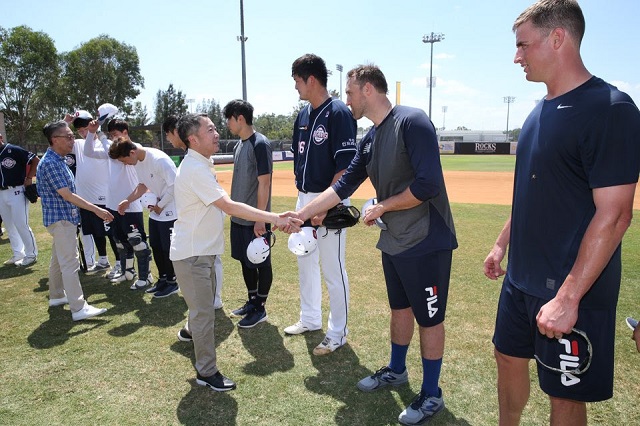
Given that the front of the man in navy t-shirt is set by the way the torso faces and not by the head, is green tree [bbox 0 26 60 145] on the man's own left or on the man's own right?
on the man's own right

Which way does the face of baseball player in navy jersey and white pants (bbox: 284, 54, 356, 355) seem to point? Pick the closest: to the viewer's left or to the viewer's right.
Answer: to the viewer's left

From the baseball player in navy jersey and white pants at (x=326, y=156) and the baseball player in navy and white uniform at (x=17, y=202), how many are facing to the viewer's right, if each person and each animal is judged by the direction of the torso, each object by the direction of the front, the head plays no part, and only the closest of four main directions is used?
0

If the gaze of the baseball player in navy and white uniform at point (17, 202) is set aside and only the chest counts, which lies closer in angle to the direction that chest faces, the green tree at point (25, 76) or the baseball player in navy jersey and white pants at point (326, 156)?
the baseball player in navy jersey and white pants

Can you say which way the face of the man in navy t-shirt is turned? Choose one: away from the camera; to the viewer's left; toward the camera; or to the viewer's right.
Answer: to the viewer's left

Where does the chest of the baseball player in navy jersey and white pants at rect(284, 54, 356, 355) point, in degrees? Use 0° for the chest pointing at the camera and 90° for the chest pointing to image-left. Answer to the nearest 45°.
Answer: approximately 45°

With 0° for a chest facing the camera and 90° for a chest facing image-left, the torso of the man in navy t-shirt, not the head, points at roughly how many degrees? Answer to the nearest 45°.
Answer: approximately 45°

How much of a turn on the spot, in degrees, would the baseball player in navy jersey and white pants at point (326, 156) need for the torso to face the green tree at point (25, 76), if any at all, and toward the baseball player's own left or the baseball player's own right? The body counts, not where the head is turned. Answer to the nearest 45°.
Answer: approximately 90° to the baseball player's own right

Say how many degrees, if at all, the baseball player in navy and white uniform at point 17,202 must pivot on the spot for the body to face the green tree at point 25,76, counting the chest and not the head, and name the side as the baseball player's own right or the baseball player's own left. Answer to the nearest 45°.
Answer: approximately 135° to the baseball player's own right

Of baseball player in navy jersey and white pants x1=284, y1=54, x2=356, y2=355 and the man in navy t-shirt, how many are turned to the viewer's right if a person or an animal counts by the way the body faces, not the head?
0

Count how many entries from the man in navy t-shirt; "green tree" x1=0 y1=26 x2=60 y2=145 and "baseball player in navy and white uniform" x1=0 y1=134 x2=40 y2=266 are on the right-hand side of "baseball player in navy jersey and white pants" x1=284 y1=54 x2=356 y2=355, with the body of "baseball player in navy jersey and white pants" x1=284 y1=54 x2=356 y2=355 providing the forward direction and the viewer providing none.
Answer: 2
